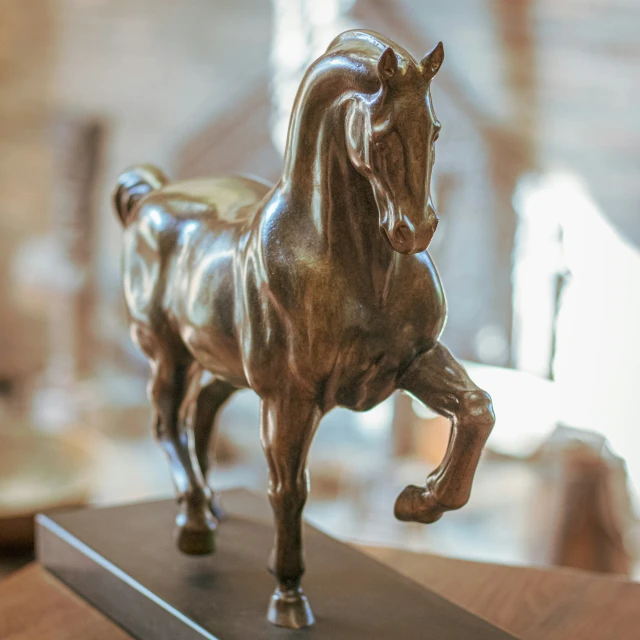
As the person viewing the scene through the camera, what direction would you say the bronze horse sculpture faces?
facing the viewer and to the right of the viewer
